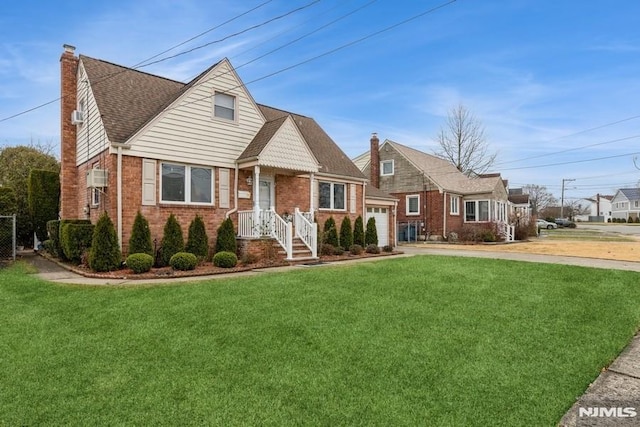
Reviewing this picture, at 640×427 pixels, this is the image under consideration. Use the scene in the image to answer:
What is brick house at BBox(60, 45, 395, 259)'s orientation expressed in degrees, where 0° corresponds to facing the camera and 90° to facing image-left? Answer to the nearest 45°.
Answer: approximately 315°

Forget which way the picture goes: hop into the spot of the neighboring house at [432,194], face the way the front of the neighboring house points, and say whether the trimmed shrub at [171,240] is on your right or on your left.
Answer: on your right

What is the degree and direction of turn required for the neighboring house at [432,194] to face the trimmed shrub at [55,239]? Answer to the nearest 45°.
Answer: approximately 90° to its right

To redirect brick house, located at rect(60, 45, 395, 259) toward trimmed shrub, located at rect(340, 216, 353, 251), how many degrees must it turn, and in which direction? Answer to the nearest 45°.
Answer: approximately 45° to its left

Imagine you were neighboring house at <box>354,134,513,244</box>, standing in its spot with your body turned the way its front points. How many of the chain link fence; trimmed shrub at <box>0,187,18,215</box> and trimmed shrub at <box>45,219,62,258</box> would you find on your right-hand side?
3

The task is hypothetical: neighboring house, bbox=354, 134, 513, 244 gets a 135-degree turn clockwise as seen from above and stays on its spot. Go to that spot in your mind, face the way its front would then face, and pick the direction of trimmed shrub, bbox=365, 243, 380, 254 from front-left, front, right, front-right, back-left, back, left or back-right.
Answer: left

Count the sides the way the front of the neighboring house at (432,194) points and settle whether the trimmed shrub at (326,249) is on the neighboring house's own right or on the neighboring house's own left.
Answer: on the neighboring house's own right

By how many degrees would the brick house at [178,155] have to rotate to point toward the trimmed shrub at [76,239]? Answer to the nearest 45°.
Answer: approximately 90° to its right

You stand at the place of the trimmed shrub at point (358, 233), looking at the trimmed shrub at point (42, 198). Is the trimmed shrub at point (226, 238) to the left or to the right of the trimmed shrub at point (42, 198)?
left

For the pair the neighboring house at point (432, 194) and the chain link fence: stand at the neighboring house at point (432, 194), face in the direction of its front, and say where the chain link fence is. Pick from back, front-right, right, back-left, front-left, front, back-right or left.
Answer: right

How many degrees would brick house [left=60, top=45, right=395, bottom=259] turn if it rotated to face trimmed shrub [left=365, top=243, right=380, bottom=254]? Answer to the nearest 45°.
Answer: approximately 45° to its left

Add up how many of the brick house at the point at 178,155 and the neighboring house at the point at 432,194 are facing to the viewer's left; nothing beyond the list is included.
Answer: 0

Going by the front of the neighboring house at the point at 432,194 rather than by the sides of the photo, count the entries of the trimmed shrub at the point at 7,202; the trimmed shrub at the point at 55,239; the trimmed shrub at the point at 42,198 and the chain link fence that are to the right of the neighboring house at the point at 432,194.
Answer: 4

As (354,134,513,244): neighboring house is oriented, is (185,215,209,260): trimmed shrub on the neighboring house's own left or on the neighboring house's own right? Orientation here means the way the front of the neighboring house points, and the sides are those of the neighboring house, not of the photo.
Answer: on the neighboring house's own right
